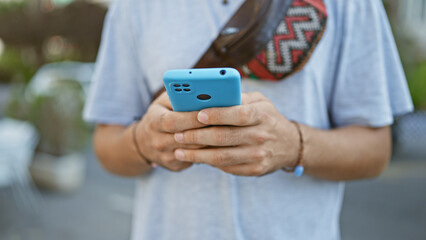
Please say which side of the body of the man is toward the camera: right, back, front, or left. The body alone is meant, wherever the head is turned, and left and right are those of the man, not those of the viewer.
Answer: front

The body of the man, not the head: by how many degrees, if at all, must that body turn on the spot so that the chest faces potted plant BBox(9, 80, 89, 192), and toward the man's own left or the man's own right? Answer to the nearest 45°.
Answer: approximately 135° to the man's own right

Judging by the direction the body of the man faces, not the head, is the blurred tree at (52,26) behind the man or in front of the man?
behind
